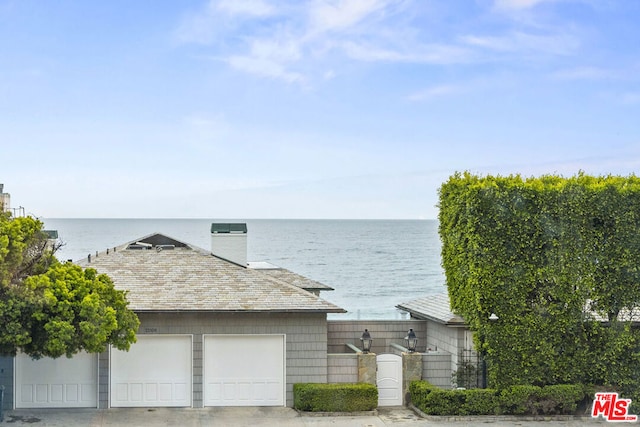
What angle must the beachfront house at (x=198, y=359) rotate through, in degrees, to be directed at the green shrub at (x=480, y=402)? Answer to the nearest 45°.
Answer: approximately 90° to its left

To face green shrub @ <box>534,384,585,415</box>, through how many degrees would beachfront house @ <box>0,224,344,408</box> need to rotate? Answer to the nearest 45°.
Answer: approximately 90° to its left

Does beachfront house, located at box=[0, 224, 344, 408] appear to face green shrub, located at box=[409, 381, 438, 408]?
no

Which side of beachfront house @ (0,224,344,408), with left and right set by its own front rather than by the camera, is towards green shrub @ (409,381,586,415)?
left

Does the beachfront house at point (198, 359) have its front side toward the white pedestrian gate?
no

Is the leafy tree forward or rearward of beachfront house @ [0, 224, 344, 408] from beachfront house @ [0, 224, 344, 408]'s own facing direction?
forward

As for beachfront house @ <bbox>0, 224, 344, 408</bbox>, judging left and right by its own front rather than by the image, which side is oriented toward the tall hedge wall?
left

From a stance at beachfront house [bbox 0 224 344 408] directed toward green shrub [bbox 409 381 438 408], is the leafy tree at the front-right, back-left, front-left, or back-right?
back-right

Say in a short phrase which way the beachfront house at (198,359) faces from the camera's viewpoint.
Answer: facing the viewer

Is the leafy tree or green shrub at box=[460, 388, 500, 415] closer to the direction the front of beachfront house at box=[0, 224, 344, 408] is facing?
the leafy tree

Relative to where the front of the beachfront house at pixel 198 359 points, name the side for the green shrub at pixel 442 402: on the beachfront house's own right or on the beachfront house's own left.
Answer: on the beachfront house's own left
